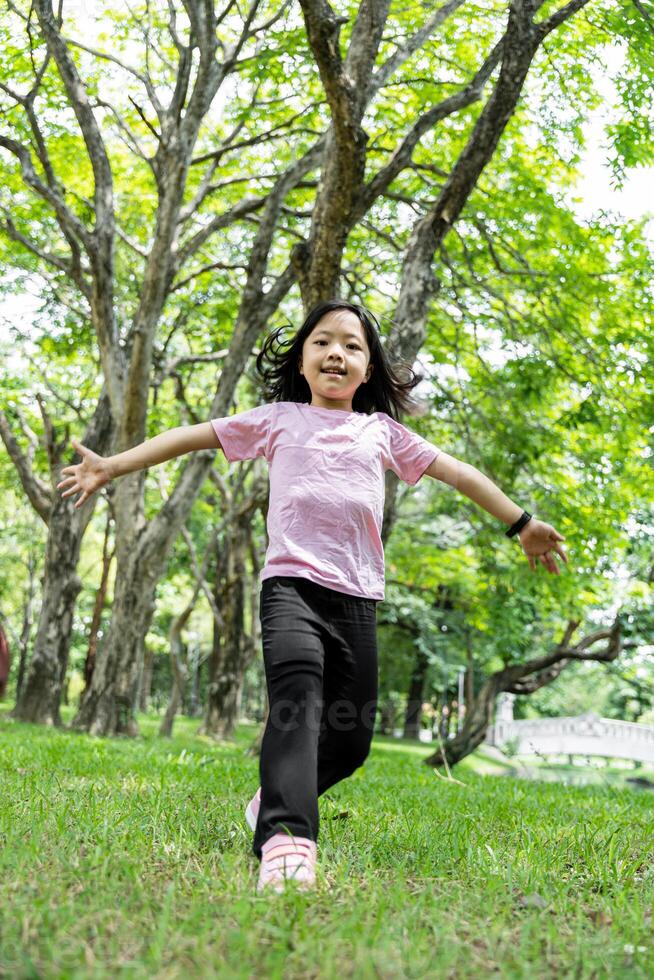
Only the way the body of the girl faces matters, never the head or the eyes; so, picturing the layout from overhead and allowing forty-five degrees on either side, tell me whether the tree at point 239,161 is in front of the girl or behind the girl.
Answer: behind

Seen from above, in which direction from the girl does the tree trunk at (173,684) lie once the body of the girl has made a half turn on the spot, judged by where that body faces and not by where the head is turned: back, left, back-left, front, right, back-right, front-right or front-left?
front

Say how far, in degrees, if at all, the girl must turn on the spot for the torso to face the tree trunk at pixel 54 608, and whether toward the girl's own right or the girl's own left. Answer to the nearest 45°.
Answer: approximately 180°

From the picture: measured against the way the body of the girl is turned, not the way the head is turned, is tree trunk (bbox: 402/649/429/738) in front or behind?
behind

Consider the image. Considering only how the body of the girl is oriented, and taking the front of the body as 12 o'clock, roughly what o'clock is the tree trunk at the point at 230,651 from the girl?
The tree trunk is roughly at 6 o'clock from the girl.

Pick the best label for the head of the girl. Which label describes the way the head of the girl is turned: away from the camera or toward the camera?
toward the camera

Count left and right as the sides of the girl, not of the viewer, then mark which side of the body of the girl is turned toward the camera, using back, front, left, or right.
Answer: front

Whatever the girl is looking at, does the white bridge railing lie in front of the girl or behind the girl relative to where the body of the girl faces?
behind
